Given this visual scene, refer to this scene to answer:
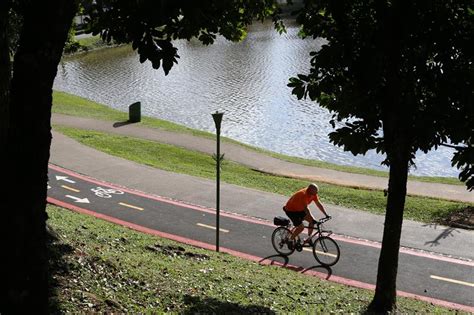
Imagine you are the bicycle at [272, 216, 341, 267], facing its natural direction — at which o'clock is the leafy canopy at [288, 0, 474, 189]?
The leafy canopy is roughly at 1 o'clock from the bicycle.

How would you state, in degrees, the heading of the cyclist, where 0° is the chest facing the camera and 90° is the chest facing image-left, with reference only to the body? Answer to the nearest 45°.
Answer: approximately 315°
